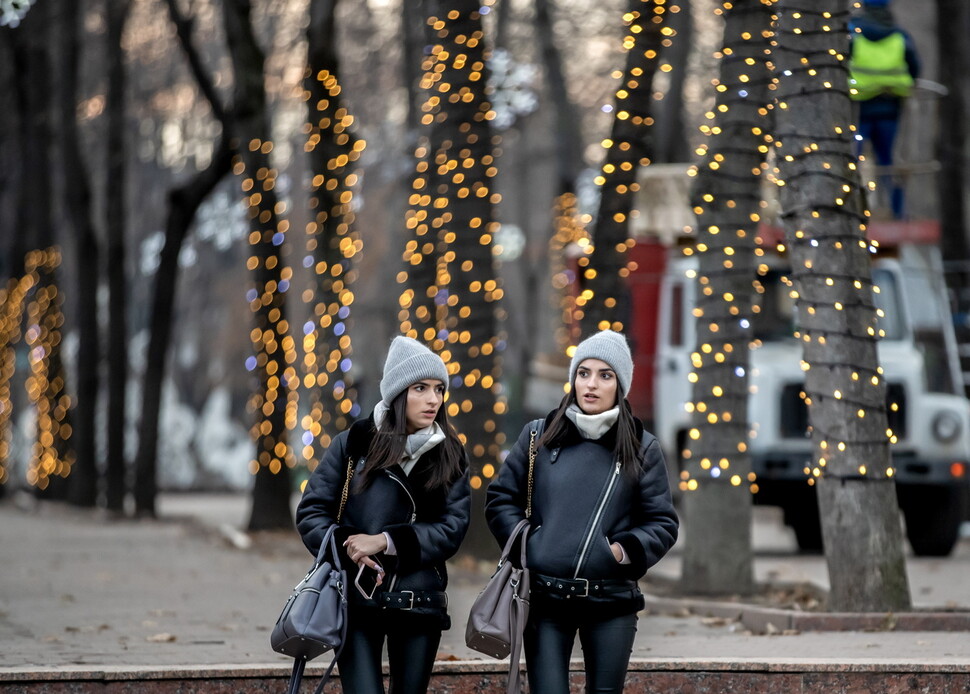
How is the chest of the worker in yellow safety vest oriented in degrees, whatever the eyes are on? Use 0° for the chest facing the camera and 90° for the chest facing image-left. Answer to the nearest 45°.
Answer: approximately 180°

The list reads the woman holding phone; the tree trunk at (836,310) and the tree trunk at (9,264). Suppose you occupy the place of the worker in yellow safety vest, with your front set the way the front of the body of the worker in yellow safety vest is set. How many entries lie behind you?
2

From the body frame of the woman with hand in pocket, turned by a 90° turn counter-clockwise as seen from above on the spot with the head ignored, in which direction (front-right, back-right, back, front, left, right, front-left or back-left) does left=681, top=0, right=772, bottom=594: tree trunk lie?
left

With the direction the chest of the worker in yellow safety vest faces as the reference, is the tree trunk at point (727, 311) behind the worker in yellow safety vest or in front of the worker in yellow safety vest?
behind

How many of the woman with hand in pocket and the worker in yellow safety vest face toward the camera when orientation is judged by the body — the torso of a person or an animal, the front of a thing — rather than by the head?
1

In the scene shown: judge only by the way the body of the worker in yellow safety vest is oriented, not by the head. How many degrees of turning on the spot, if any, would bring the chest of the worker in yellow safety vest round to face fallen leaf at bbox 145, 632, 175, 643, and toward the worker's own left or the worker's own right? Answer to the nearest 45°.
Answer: approximately 135° to the worker's own left

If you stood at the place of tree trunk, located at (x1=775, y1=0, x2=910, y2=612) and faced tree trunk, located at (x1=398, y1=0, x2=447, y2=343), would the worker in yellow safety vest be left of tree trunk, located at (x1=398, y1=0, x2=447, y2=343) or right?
right

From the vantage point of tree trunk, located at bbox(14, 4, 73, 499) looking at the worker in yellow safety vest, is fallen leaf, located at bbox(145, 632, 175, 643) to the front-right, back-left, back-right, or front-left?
front-right

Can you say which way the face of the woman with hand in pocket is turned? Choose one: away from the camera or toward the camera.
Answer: toward the camera

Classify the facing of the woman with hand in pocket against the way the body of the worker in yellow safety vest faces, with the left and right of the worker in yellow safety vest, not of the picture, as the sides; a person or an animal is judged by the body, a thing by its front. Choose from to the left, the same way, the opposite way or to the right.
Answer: the opposite way

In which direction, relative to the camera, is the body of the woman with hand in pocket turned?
toward the camera

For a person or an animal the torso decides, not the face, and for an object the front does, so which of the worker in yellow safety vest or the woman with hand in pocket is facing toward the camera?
the woman with hand in pocket

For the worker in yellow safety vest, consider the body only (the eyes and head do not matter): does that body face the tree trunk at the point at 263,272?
no

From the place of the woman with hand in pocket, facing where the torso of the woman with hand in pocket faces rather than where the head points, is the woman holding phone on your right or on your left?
on your right
